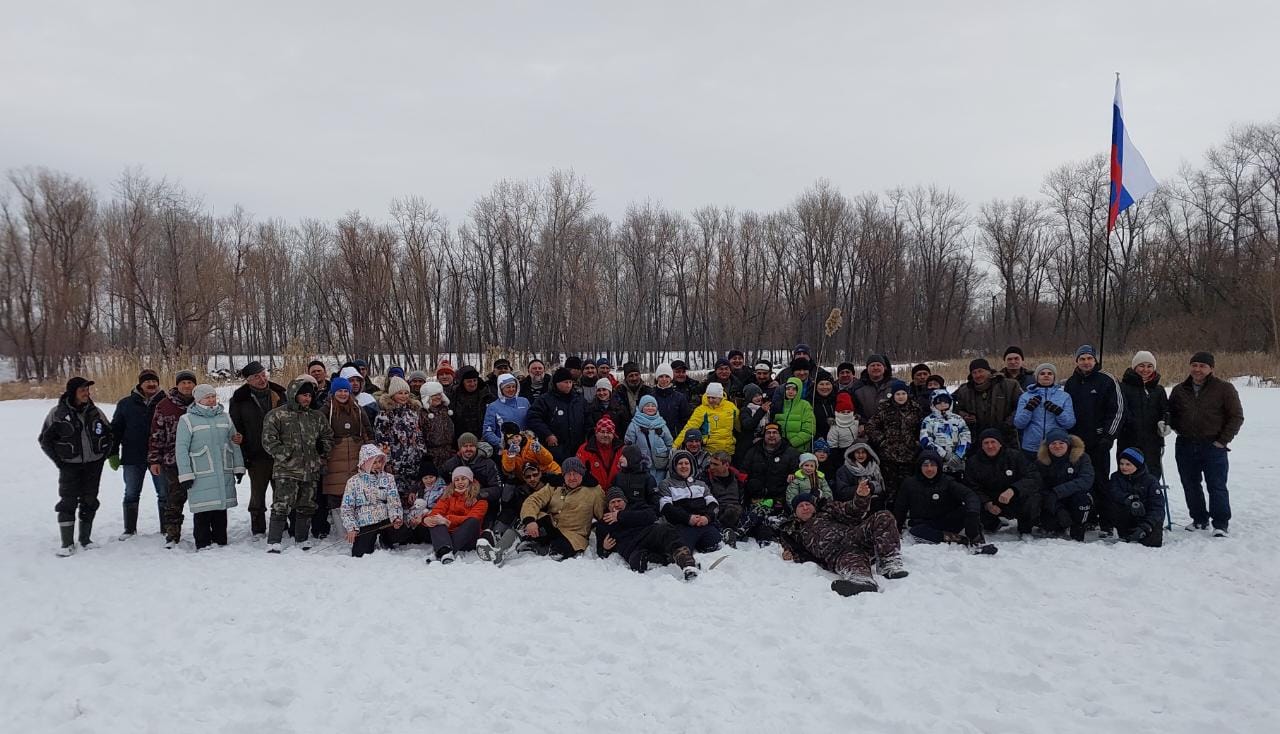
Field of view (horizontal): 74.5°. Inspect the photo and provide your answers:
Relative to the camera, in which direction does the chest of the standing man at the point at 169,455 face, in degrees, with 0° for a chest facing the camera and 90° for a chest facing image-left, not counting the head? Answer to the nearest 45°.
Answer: approximately 315°

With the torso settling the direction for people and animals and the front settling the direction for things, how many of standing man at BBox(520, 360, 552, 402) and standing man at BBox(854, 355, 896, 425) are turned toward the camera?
2

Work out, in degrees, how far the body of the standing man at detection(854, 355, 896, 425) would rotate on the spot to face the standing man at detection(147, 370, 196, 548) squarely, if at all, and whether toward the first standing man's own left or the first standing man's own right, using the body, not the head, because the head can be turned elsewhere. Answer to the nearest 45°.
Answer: approximately 45° to the first standing man's own right

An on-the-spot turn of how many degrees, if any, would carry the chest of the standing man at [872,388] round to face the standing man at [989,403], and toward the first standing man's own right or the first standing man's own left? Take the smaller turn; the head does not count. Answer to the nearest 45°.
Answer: approximately 90° to the first standing man's own left

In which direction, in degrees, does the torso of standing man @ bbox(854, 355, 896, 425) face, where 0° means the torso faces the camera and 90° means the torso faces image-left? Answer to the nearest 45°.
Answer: approximately 0°

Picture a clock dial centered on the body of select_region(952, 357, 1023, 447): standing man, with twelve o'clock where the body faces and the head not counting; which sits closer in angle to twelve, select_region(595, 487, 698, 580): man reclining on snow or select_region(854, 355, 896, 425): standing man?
the man reclining on snow
